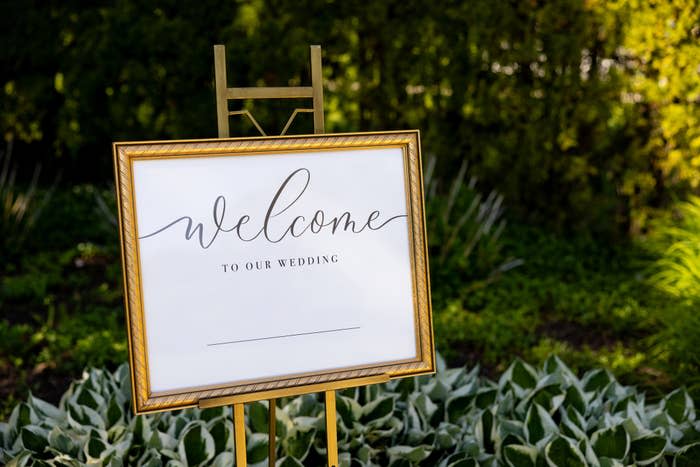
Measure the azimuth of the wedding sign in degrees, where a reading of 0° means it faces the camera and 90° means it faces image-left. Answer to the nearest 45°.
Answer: approximately 315°

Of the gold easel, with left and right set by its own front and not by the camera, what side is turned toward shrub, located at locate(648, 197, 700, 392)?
left

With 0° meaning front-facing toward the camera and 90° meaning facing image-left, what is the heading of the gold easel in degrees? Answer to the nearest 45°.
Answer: approximately 315°

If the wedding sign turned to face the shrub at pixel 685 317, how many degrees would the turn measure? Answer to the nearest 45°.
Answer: approximately 90° to its left

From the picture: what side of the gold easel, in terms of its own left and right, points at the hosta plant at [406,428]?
left
